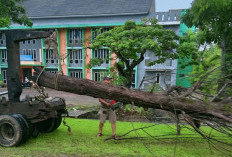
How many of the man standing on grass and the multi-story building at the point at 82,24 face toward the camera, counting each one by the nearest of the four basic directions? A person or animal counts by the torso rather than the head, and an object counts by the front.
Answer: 2

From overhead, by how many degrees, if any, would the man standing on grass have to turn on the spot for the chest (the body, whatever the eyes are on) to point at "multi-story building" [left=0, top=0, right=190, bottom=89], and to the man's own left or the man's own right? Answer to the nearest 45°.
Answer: approximately 180°

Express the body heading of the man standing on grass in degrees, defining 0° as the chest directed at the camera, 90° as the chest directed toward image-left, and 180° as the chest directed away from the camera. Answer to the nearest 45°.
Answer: approximately 0°

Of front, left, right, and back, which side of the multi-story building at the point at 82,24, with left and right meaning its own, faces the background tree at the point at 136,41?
front

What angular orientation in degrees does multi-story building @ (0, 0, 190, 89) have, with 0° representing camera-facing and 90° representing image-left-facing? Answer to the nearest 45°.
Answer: approximately 0°

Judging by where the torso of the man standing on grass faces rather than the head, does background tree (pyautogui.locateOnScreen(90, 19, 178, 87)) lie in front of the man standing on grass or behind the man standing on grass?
behind
